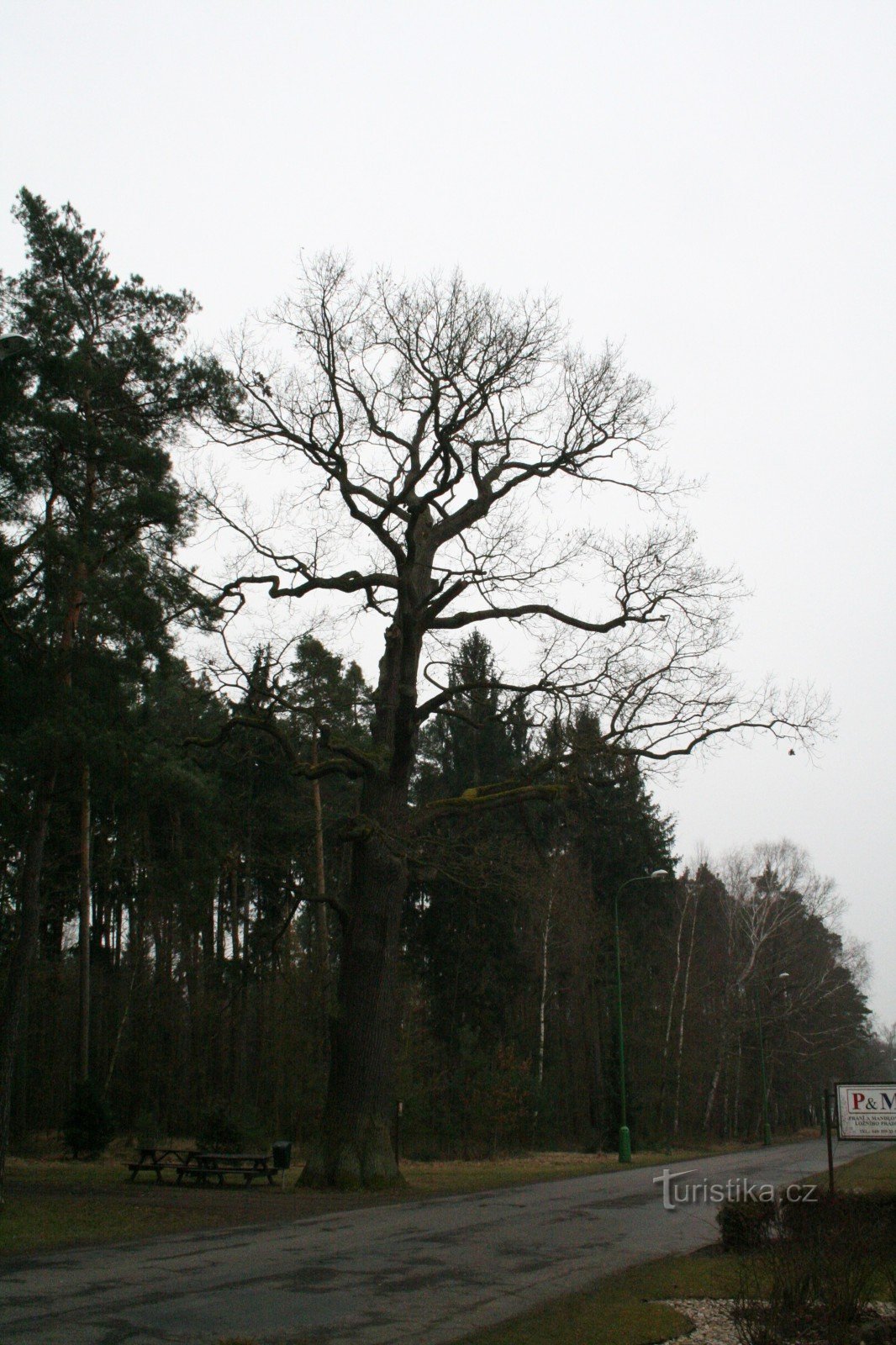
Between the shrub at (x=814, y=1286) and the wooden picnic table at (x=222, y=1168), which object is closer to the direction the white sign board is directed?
the shrub

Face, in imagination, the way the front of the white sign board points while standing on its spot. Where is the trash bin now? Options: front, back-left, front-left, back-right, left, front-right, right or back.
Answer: back-right

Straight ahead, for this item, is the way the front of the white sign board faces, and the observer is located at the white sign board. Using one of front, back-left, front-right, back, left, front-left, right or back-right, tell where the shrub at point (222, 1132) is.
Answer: back-right

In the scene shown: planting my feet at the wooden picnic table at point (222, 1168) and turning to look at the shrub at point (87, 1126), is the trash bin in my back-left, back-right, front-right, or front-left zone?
back-right

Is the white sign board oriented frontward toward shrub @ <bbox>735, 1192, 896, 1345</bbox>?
yes

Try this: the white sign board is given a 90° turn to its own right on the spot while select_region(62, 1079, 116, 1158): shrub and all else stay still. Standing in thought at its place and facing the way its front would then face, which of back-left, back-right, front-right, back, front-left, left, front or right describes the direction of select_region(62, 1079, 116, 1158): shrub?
front-right

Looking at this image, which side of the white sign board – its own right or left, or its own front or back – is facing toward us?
front
